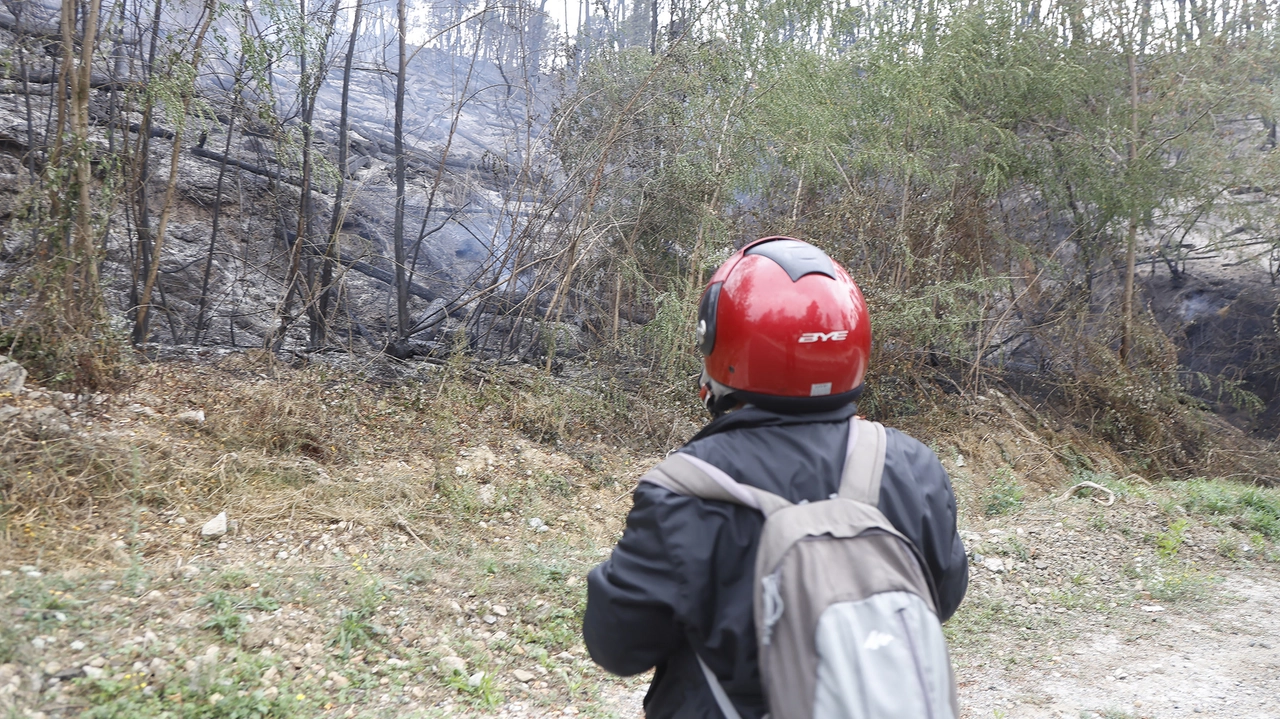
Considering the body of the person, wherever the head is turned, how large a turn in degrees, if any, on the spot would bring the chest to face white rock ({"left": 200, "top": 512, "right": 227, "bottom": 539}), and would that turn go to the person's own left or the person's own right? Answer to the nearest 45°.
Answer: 0° — they already face it

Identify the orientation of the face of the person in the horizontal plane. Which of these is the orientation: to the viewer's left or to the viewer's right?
to the viewer's left

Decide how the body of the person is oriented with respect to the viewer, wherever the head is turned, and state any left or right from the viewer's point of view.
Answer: facing away from the viewer and to the left of the viewer
